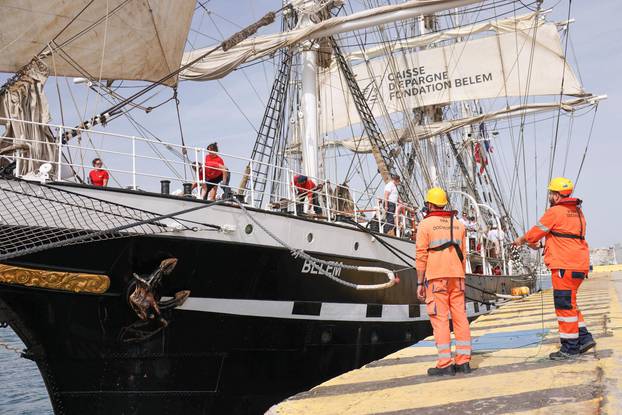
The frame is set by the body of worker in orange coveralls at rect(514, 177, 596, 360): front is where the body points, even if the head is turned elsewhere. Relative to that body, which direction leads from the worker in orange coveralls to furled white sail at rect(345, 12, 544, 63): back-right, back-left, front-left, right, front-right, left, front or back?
front-right

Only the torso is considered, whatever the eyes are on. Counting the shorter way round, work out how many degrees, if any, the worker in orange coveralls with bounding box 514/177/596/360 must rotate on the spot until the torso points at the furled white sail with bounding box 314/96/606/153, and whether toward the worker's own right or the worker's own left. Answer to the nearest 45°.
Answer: approximately 45° to the worker's own right

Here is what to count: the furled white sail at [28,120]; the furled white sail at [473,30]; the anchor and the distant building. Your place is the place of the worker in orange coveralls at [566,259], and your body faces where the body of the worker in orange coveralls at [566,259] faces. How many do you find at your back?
0

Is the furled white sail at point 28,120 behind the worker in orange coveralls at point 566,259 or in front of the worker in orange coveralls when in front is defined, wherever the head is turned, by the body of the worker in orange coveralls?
in front

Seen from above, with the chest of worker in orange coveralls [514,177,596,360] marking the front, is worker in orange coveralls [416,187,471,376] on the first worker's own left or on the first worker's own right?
on the first worker's own left

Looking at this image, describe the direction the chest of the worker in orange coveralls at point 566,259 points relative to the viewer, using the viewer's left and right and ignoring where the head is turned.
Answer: facing away from the viewer and to the left of the viewer

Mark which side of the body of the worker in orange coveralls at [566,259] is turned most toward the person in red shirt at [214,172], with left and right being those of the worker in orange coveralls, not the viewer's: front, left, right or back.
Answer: front
